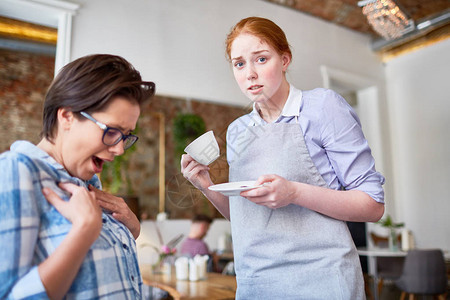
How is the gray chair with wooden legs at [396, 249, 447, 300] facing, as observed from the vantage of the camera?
facing away from the viewer and to the left of the viewer

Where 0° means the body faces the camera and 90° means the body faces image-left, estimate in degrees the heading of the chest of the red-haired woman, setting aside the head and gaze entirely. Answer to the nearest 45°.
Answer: approximately 45°

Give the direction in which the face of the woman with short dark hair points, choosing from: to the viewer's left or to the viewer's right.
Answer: to the viewer's right

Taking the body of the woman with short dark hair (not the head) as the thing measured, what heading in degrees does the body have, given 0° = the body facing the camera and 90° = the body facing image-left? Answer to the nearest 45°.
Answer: approximately 315°

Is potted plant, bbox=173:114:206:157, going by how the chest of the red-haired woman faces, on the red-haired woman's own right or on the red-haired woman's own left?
on the red-haired woman's own right

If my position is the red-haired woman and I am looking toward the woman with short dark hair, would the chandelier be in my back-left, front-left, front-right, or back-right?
back-right

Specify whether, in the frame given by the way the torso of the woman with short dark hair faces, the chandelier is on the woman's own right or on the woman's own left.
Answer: on the woman's own left

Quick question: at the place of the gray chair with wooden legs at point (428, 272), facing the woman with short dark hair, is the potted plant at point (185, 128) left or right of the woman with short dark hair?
right

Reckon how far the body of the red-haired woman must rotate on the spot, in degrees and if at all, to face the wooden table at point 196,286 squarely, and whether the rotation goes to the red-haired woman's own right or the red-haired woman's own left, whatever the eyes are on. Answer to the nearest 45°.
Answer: approximately 90° to the red-haired woman's own right

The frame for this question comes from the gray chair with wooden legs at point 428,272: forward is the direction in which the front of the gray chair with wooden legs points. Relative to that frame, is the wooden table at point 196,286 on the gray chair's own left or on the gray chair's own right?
on the gray chair's own left

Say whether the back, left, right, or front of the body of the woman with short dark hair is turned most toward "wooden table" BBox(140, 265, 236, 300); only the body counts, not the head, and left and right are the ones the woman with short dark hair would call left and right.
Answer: left
